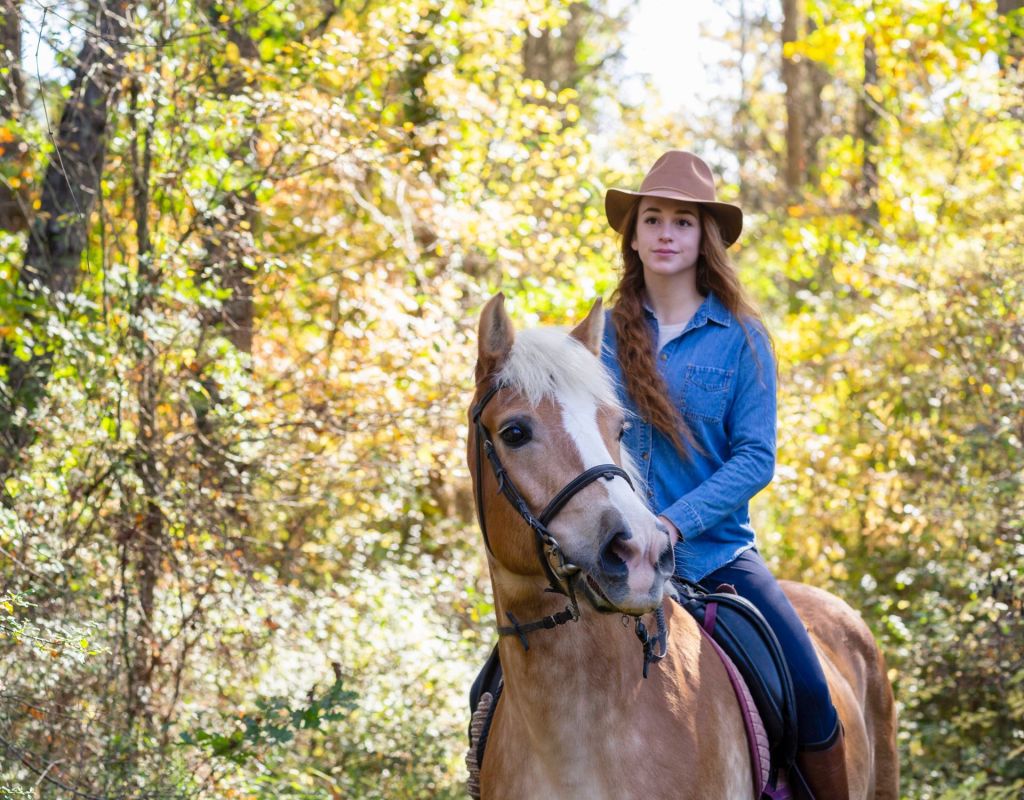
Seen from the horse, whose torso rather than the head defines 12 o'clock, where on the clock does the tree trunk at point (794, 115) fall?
The tree trunk is roughly at 5 o'clock from the horse.

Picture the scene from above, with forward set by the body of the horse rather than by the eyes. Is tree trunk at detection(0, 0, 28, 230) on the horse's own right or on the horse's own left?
on the horse's own right

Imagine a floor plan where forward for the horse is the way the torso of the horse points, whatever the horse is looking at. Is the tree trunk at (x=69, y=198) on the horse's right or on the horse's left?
on the horse's right

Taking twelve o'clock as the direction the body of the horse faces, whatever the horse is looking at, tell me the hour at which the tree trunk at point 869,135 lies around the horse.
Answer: The tree trunk is roughly at 5 o'clock from the horse.

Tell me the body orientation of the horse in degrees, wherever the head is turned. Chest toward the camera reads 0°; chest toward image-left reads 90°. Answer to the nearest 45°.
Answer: approximately 45°
